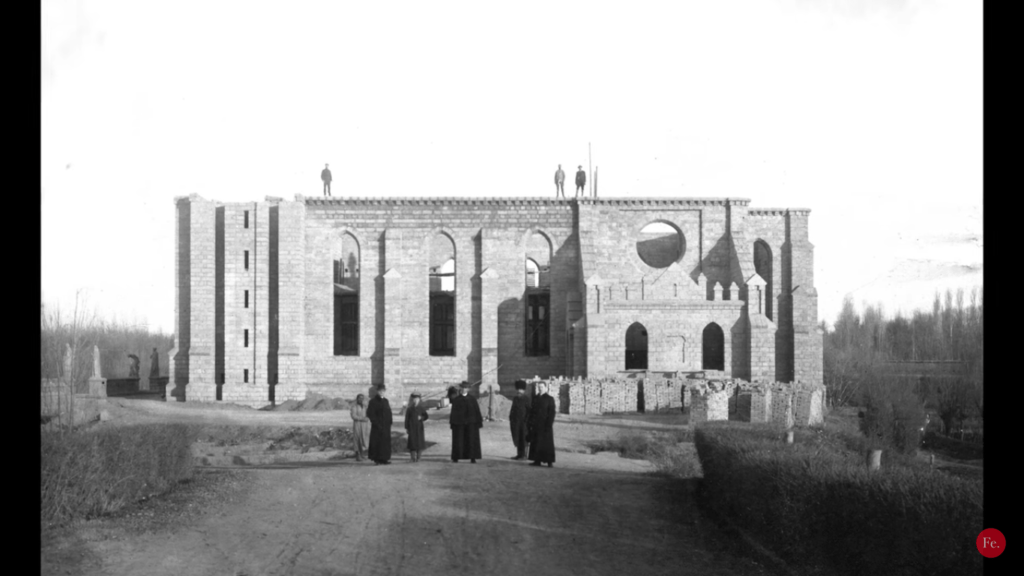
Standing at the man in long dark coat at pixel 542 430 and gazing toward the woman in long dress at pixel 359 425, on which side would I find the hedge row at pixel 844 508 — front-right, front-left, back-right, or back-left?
back-left

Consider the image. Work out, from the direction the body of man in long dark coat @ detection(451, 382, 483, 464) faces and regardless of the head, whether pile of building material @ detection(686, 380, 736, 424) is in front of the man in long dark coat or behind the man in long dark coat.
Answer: behind

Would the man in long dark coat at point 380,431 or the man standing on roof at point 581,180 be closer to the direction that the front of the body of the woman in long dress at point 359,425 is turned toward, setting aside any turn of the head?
the man in long dark coat

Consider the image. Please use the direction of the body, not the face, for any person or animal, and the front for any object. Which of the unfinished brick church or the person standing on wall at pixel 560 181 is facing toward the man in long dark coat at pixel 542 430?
the person standing on wall

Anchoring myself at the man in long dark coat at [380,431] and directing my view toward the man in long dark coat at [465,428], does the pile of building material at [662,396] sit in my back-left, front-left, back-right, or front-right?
front-left

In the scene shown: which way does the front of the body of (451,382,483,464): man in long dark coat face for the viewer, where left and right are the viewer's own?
facing the viewer

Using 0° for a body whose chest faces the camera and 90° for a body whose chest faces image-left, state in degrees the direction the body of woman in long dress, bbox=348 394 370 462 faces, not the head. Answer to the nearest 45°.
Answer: approximately 0°

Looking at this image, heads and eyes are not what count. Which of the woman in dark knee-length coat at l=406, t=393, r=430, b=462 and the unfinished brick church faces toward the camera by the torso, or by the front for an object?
the woman in dark knee-length coat

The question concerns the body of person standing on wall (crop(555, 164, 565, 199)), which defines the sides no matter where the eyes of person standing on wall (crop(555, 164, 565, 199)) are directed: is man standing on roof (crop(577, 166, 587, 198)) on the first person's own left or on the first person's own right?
on the first person's own left

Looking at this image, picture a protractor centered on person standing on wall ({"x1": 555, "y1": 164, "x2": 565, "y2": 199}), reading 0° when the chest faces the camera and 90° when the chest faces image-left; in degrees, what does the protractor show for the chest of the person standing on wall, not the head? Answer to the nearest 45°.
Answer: approximately 0°

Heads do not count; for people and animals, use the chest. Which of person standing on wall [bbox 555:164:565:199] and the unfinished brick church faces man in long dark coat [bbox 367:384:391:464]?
the person standing on wall

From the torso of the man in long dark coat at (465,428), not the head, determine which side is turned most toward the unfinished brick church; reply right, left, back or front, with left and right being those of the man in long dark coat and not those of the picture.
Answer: back

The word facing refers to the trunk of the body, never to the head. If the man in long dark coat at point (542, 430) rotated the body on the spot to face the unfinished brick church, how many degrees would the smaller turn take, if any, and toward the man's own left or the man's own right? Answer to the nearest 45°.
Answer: approximately 135° to the man's own right

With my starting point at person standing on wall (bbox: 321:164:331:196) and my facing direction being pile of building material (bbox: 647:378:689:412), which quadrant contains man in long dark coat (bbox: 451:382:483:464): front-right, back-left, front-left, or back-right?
front-right
